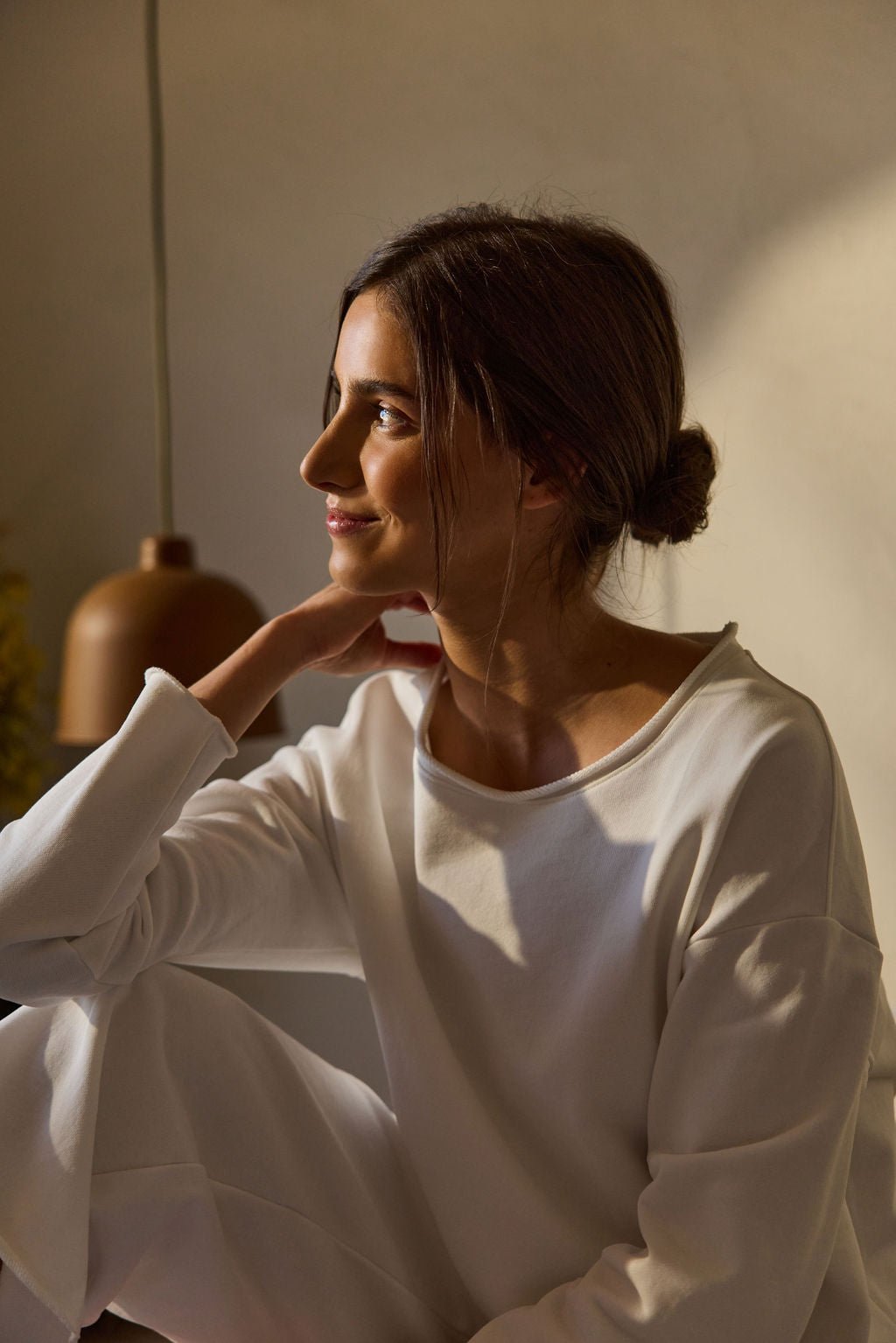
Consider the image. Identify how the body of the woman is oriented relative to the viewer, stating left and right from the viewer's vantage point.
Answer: facing the viewer and to the left of the viewer

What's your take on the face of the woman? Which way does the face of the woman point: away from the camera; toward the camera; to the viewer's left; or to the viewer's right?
to the viewer's left
